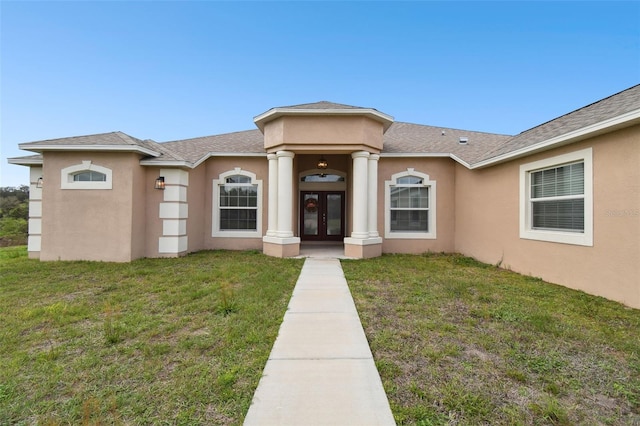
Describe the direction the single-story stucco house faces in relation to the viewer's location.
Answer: facing the viewer
